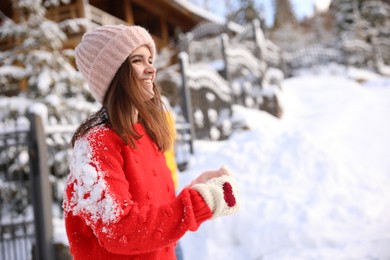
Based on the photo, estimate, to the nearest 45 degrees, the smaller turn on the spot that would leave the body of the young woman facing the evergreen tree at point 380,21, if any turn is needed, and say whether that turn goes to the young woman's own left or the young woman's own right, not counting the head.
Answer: approximately 90° to the young woman's own left

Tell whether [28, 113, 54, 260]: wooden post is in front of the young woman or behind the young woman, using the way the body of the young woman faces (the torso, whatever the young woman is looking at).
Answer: behind

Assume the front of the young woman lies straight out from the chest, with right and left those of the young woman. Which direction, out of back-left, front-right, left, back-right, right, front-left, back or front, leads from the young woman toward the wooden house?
back-left

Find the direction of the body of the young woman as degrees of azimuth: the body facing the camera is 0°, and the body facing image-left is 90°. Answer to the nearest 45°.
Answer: approximately 315°
